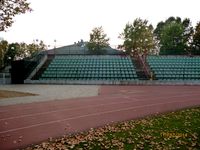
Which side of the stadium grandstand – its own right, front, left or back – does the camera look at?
front
